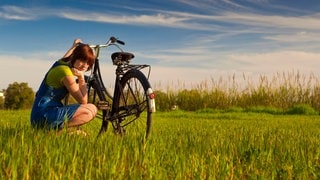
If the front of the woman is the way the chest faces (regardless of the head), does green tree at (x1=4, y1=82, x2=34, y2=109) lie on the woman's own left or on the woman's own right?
on the woman's own left

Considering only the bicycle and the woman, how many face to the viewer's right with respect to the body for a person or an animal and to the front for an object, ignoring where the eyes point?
1

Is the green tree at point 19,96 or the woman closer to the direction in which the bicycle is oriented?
the green tree

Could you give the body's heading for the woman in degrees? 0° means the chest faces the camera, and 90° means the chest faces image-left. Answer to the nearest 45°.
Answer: approximately 270°

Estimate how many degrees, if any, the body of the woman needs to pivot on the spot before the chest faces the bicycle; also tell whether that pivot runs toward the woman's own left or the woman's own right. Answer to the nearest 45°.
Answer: approximately 45° to the woman's own left

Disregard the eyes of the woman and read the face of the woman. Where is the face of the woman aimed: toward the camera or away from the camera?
toward the camera

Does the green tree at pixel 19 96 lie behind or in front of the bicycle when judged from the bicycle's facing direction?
in front

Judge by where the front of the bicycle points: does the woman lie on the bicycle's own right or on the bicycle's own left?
on the bicycle's own left

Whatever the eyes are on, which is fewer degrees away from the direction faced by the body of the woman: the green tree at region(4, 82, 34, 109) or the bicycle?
the bicycle

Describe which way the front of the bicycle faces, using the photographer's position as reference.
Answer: facing away from the viewer and to the left of the viewer

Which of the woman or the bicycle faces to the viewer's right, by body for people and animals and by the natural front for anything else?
the woman
